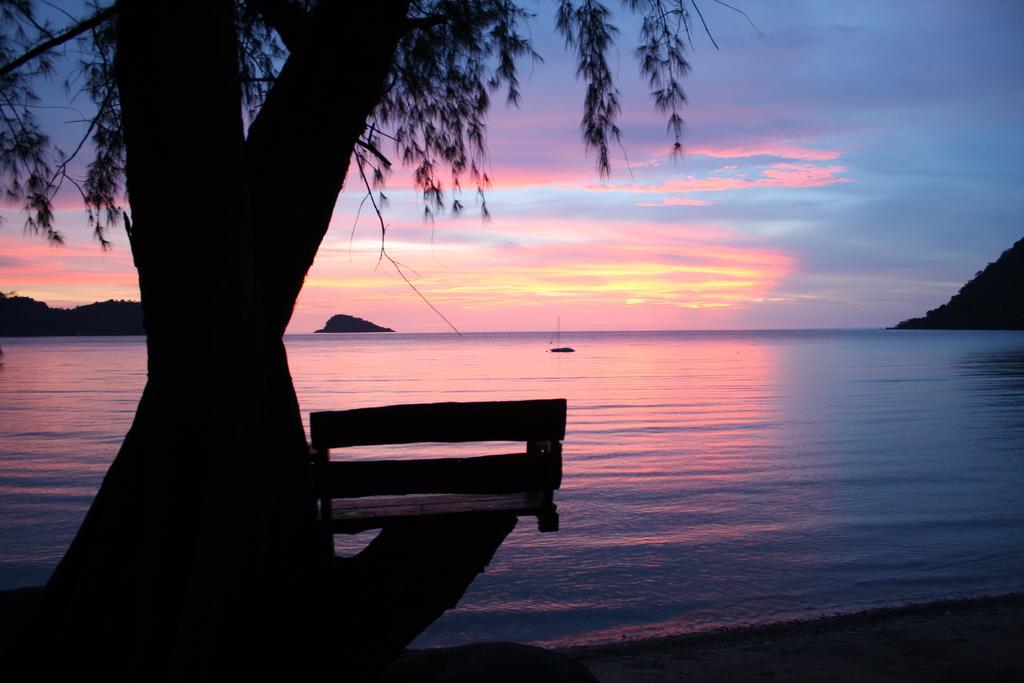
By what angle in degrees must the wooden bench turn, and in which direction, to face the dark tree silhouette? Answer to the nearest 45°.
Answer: approximately 135° to its left

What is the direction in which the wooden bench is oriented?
away from the camera
